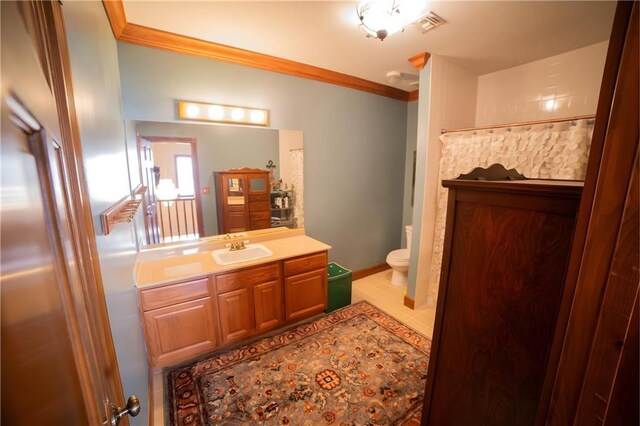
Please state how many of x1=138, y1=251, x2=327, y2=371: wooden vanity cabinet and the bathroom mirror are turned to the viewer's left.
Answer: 0

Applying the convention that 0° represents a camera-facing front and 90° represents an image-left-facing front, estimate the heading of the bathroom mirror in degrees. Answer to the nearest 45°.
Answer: approximately 315°

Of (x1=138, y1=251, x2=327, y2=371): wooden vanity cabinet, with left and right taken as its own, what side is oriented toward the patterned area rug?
front

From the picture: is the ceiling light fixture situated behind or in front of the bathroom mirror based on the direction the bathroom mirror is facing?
in front

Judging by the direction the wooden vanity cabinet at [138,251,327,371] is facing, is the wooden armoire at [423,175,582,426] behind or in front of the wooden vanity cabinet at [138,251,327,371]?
in front

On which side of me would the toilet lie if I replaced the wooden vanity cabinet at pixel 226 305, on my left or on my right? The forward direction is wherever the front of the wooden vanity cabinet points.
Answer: on my left

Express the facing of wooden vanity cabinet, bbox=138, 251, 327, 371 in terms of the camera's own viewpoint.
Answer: facing the viewer and to the right of the viewer

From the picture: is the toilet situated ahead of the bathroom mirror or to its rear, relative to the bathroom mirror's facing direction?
ahead

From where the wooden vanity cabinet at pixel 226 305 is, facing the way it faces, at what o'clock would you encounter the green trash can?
The green trash can is roughly at 10 o'clock from the wooden vanity cabinet.
